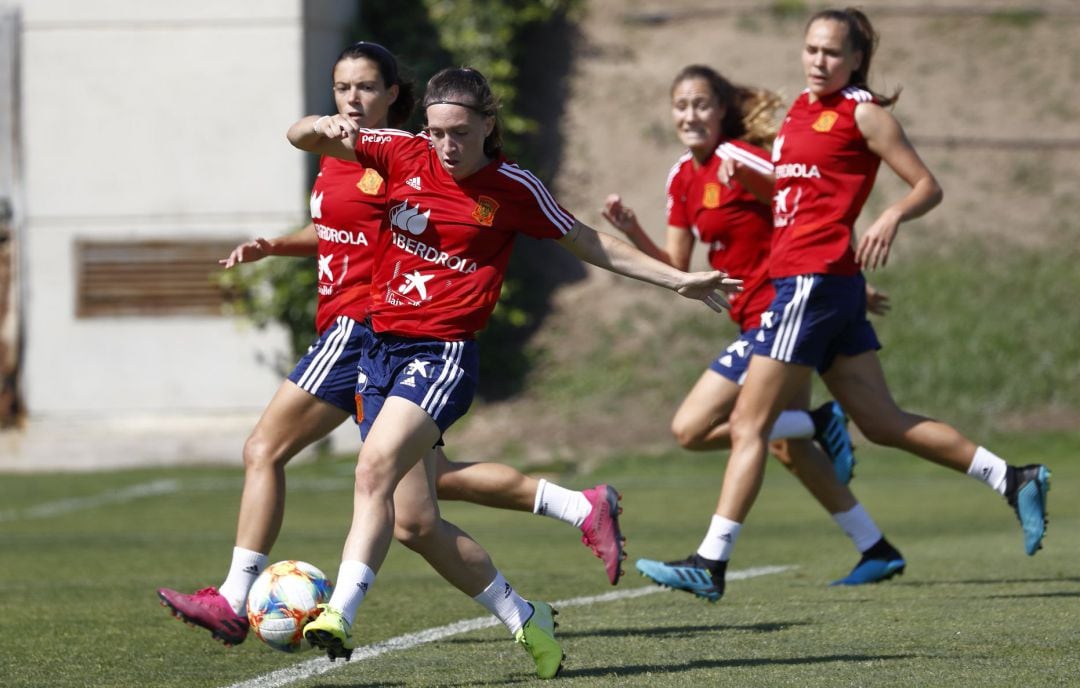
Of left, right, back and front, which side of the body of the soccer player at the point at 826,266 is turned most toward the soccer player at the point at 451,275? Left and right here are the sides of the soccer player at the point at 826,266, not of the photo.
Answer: front

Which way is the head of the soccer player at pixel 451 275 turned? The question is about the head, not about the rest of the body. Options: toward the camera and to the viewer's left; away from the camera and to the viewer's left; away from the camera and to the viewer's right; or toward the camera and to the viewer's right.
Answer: toward the camera and to the viewer's left

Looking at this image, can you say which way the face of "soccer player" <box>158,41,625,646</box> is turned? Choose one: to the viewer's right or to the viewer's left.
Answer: to the viewer's left

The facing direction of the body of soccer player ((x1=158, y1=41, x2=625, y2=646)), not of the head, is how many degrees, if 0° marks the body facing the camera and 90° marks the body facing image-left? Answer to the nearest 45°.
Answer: approximately 45°

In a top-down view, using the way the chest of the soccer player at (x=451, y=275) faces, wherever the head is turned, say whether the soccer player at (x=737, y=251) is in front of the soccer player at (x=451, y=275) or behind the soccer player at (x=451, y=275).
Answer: behind

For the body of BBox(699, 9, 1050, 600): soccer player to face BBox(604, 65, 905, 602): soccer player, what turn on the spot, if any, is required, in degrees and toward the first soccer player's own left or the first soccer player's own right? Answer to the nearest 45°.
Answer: approximately 90° to the first soccer player's own right

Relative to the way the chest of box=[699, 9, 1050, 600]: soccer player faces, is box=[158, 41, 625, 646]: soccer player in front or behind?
in front

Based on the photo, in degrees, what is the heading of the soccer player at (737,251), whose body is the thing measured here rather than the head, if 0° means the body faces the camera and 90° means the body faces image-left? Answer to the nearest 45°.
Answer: approximately 45°
